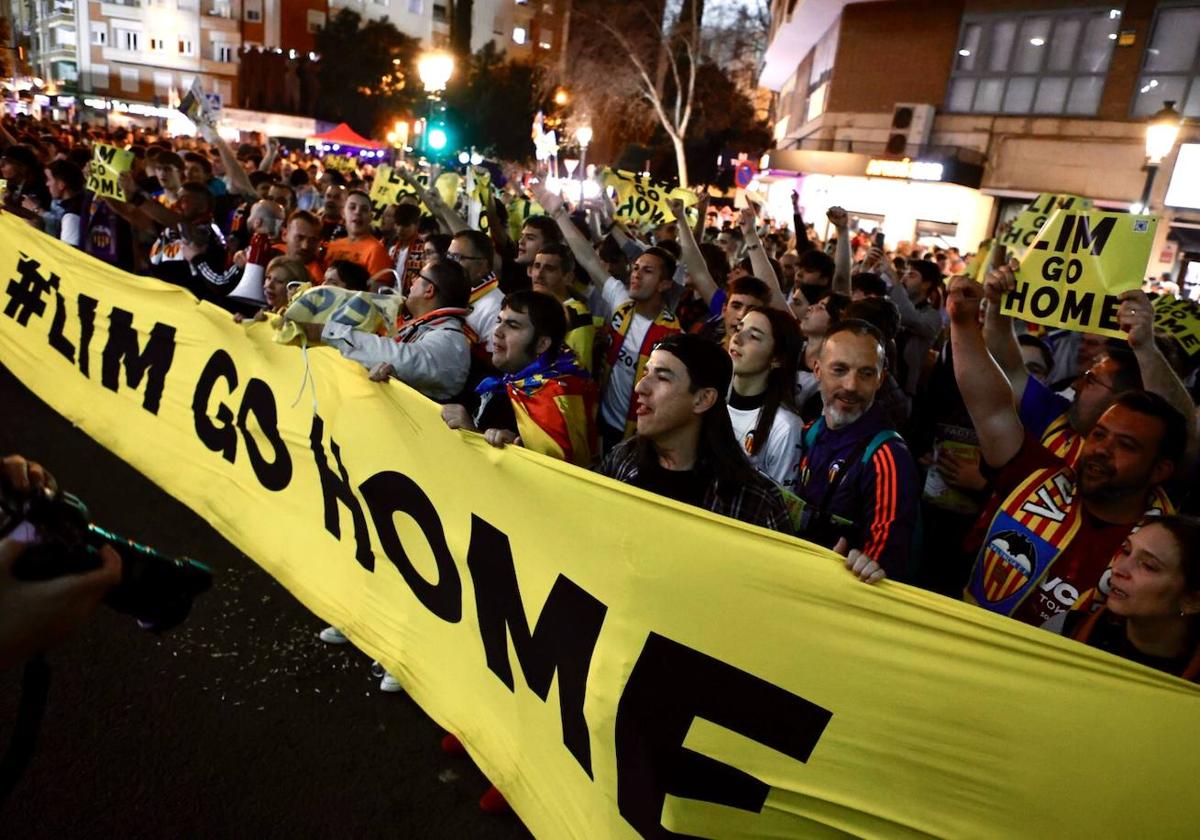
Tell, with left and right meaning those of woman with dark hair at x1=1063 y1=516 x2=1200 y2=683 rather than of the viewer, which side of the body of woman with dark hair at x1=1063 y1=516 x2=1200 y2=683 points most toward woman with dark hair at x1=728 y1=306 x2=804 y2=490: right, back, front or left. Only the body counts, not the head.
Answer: right

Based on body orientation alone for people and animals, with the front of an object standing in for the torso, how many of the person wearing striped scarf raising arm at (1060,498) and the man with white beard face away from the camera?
0

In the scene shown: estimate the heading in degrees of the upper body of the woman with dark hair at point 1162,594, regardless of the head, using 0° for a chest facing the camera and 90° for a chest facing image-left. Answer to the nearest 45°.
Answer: approximately 45°

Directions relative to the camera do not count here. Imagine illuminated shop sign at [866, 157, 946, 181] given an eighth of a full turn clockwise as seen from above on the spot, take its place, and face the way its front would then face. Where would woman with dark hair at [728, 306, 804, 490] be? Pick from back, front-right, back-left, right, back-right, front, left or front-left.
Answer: front-left

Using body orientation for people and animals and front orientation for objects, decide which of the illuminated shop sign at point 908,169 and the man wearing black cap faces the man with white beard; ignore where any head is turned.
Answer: the illuminated shop sign

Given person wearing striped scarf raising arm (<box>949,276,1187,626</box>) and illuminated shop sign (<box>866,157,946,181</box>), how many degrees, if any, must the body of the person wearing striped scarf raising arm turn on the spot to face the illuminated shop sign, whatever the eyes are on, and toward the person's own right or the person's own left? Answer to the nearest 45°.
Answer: approximately 135° to the person's own right

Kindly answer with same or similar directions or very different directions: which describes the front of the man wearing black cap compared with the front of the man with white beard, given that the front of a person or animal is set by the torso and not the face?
same or similar directions

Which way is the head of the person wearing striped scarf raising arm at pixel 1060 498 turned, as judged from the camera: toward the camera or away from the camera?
toward the camera

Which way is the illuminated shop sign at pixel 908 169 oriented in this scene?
toward the camera

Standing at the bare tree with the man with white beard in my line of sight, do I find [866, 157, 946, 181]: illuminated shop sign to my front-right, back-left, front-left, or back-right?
front-left

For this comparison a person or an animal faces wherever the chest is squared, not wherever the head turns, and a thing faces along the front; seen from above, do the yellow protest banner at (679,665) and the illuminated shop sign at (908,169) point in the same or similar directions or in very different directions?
same or similar directions

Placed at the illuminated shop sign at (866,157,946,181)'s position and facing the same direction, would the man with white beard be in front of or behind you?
in front

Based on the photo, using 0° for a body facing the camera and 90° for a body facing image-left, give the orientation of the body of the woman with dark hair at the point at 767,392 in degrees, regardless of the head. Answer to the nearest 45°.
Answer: approximately 45°

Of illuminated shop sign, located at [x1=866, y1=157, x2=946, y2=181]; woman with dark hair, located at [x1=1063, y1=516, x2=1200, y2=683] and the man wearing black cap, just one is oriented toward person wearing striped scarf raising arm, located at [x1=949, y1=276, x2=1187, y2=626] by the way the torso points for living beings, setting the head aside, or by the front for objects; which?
the illuminated shop sign

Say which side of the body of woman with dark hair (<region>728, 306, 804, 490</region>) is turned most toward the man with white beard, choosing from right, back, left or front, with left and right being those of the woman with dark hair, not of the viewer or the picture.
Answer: left

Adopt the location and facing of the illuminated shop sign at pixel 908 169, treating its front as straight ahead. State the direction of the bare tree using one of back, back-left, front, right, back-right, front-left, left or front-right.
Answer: back-right

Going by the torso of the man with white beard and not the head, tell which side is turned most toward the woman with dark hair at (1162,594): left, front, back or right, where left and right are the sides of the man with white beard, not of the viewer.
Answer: left

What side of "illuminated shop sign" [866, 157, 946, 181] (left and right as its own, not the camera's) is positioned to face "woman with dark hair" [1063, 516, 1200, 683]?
front

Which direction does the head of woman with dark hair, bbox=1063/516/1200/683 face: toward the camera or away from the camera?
toward the camera

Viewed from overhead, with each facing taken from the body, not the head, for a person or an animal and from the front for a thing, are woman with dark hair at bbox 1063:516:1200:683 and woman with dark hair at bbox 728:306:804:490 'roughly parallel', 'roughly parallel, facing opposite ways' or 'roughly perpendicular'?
roughly parallel
